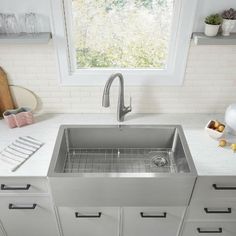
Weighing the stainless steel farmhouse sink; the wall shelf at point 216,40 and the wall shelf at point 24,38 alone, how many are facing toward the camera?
3

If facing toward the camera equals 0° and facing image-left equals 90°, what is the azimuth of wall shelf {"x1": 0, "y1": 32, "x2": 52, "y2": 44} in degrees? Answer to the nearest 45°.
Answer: approximately 0°

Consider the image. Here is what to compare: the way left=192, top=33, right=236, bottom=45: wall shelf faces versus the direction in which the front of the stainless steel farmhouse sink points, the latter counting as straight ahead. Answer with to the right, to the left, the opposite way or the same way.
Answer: the same way

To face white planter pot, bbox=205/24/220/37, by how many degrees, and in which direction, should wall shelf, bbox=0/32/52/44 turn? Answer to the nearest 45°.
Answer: approximately 90° to its left

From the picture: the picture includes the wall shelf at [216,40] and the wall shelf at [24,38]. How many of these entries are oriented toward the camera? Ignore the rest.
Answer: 2

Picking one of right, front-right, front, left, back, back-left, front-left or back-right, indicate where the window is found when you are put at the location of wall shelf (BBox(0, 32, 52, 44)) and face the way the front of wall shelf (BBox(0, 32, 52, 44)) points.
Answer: left

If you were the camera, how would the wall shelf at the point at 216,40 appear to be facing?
facing the viewer

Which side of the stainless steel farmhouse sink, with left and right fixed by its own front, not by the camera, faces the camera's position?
front
